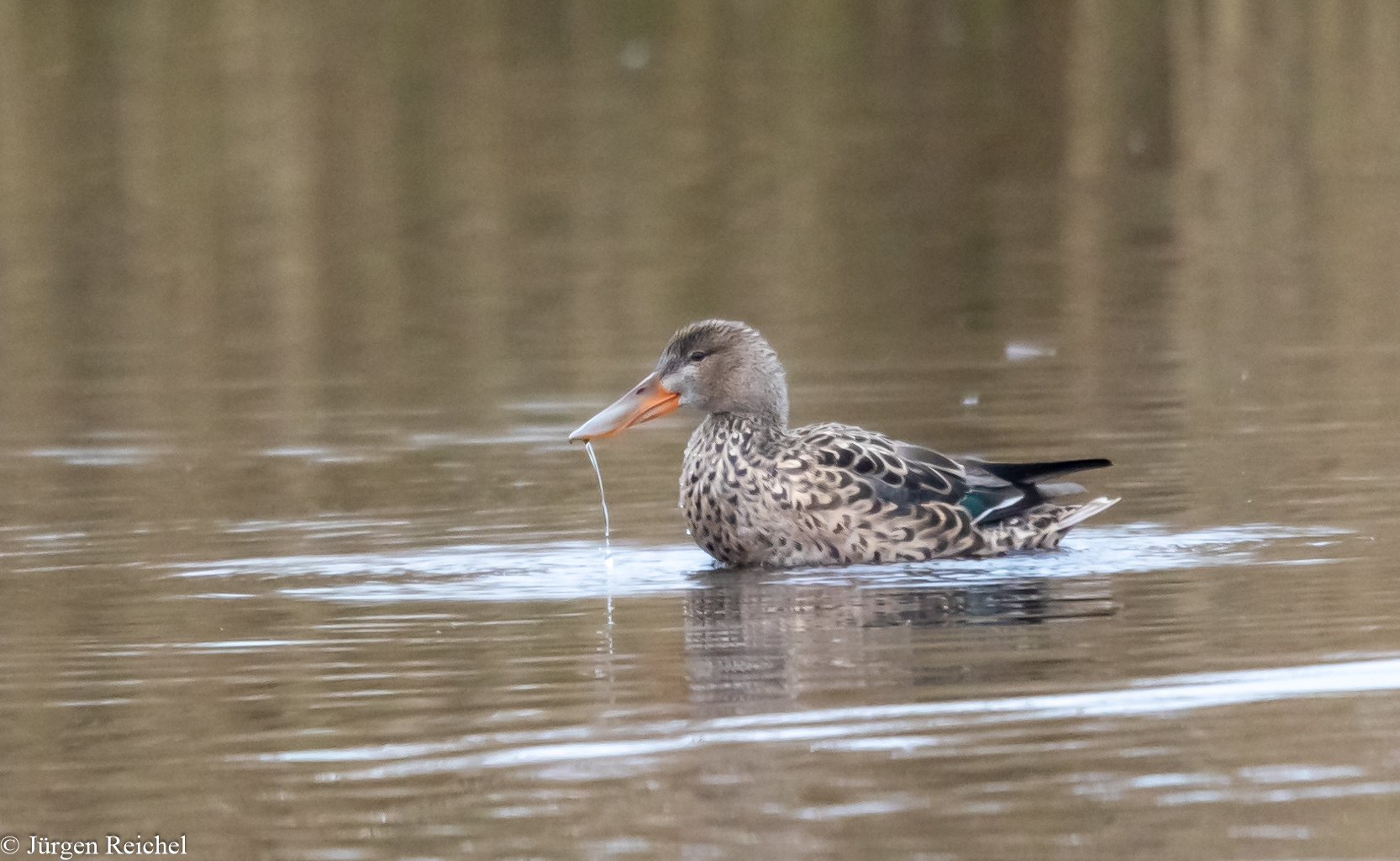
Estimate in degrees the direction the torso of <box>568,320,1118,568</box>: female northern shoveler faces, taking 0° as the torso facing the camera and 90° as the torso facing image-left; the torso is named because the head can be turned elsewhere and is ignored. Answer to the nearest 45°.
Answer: approximately 90°
